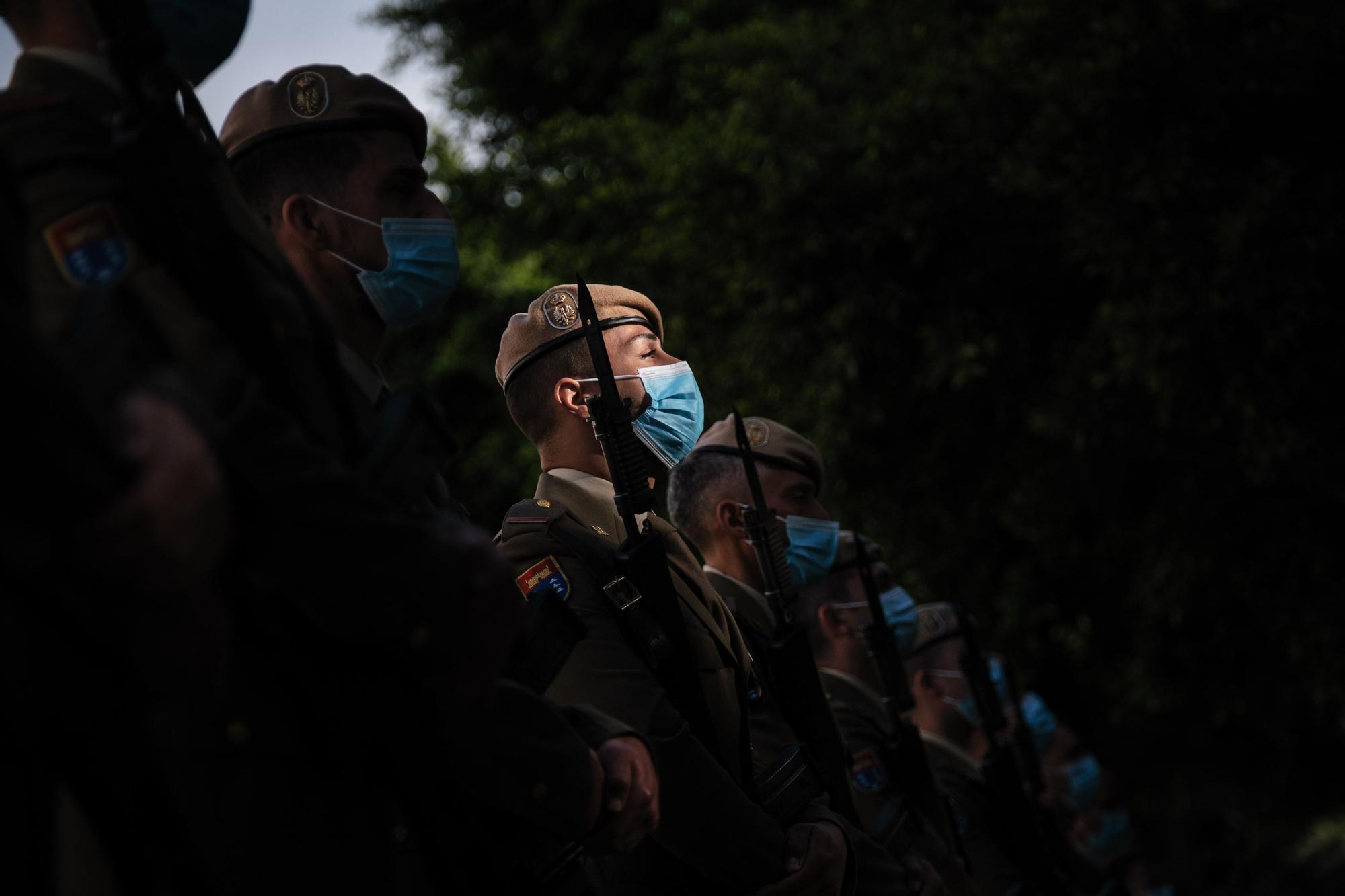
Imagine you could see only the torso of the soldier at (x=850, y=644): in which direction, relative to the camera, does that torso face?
to the viewer's right

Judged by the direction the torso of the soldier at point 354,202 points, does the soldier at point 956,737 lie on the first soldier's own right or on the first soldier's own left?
on the first soldier's own left

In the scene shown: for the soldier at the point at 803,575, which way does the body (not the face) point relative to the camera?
to the viewer's right

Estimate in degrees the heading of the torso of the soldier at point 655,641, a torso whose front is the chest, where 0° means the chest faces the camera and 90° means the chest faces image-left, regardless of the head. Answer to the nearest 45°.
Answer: approximately 270°

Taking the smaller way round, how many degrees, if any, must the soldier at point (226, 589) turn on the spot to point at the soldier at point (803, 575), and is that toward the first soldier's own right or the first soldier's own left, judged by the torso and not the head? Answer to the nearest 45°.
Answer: approximately 45° to the first soldier's own left

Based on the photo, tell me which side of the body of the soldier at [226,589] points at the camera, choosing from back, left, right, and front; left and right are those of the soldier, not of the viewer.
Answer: right

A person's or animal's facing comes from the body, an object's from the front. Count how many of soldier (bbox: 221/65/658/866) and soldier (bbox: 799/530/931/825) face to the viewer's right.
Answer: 2

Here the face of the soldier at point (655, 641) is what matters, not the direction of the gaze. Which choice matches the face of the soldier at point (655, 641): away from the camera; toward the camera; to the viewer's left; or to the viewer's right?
to the viewer's right

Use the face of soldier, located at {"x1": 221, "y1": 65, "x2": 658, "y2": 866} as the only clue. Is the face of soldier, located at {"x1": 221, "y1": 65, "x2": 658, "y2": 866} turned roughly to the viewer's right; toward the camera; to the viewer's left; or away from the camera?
to the viewer's right
